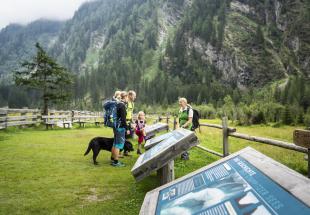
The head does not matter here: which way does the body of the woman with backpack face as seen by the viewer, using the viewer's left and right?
facing to the right of the viewer

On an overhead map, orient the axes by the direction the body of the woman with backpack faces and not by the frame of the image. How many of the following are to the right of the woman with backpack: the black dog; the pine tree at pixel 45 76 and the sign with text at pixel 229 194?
1

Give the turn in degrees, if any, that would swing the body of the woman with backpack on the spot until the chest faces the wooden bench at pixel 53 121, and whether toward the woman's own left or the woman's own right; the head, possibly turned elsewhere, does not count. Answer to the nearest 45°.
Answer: approximately 90° to the woman's own left

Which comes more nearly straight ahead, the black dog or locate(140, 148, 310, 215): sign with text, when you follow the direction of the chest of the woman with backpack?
the sign with text

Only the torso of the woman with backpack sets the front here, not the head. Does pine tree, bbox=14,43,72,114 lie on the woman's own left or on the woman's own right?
on the woman's own left

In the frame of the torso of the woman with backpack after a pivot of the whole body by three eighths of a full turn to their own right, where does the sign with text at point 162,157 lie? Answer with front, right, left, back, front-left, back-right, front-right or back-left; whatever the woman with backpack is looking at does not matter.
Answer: front-left

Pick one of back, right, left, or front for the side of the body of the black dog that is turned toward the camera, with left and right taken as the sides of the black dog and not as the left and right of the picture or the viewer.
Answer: right
